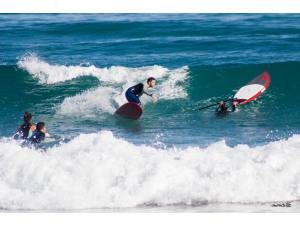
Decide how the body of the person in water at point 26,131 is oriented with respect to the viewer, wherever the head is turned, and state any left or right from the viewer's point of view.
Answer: facing away from the viewer and to the right of the viewer

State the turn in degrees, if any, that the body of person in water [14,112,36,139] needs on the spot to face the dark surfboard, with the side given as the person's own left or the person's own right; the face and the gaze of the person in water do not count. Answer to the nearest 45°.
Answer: approximately 45° to the person's own right

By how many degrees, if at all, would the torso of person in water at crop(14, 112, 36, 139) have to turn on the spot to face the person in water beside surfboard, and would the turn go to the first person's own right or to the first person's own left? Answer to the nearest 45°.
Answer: approximately 45° to the first person's own right

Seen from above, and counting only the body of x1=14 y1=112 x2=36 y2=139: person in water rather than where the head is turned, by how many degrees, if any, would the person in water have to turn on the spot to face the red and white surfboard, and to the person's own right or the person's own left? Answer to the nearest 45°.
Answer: approximately 45° to the person's own right
